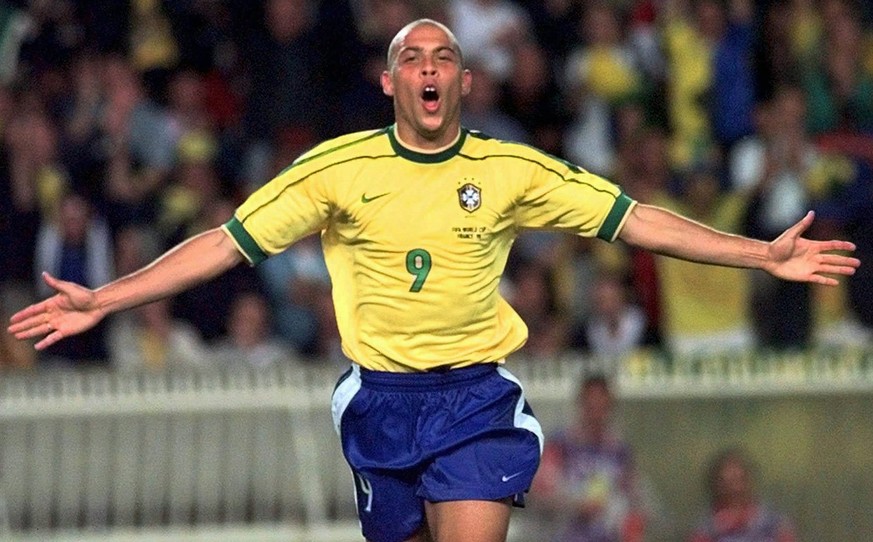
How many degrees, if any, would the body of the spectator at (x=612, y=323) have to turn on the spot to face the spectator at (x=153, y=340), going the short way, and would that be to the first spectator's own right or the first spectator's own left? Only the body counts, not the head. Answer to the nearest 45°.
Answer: approximately 90° to the first spectator's own right

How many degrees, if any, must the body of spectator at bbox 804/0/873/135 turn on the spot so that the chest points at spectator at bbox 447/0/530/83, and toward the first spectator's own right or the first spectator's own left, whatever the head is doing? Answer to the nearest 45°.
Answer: approximately 90° to the first spectator's own right

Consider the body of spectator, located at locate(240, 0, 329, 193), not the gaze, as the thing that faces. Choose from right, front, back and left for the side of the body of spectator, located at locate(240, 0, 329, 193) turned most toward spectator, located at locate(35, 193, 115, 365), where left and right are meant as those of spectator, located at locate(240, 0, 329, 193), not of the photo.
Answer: right

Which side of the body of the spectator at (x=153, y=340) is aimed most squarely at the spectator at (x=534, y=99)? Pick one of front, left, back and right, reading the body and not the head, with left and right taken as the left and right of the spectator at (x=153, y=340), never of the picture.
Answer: left
